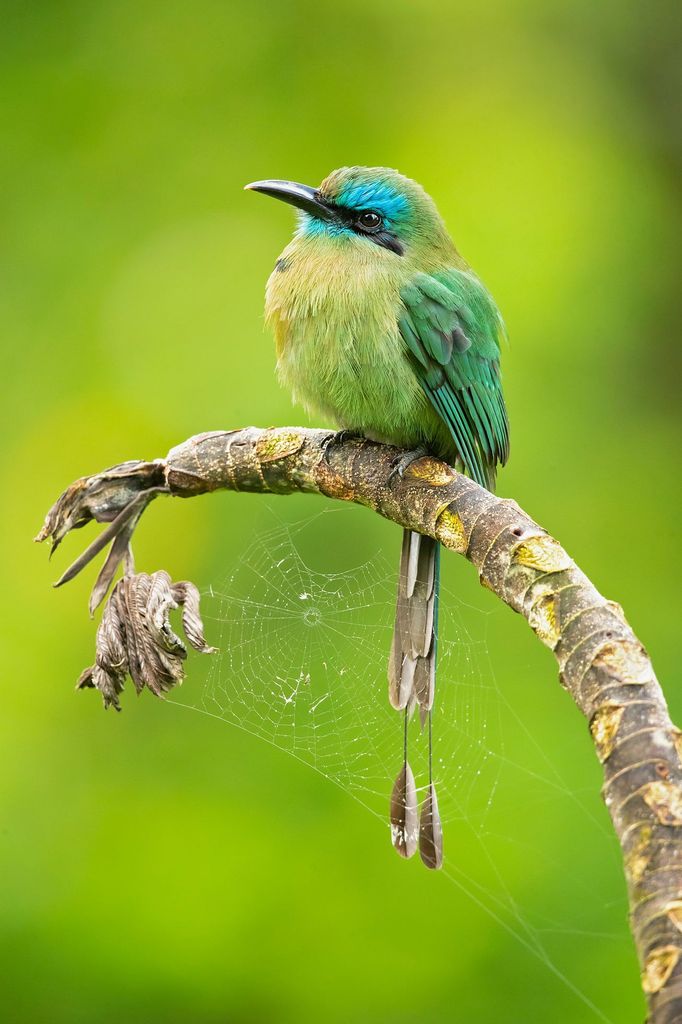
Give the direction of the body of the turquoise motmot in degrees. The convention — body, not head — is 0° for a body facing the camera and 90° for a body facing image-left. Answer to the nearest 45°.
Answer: approximately 45°
